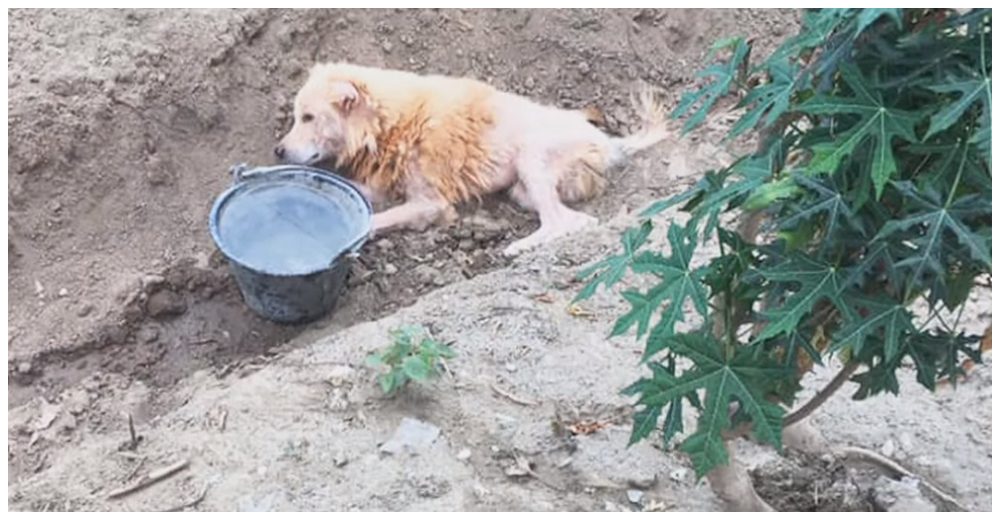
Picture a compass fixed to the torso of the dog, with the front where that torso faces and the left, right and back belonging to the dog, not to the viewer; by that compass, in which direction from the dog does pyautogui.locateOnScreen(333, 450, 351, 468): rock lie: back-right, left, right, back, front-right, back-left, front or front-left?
left

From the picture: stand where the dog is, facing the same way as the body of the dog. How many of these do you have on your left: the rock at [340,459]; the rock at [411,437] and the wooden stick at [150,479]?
3

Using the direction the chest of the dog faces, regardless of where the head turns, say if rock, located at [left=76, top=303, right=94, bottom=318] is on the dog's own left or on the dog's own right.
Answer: on the dog's own left

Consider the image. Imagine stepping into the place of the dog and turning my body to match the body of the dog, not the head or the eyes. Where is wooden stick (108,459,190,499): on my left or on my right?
on my left

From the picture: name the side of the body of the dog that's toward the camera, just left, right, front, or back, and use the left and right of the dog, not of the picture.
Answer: left

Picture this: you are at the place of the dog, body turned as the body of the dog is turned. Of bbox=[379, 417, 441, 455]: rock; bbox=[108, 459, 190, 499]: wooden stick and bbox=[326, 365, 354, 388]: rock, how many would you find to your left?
3

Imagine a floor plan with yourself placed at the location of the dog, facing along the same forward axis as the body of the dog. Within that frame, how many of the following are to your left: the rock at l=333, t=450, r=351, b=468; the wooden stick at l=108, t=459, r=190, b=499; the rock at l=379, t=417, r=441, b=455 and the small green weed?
4

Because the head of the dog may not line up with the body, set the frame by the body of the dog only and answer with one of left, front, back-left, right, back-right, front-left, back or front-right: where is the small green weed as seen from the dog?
left
